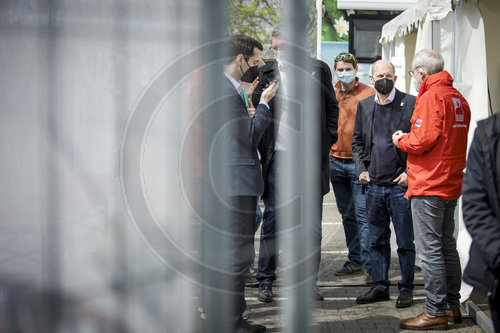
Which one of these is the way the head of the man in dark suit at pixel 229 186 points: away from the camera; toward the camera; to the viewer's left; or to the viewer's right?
to the viewer's right

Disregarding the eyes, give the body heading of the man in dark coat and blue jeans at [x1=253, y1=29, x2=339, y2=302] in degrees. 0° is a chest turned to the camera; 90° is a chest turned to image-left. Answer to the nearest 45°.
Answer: approximately 0°

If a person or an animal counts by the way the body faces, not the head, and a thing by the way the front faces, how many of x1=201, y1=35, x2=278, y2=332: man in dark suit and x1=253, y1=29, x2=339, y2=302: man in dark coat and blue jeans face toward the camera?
1

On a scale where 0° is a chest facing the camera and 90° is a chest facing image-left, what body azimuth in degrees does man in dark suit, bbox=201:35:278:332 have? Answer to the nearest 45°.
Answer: approximately 270°

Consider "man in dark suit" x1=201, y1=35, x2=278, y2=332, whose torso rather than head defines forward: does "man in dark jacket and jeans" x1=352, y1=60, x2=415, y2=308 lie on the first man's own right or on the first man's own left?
on the first man's own left

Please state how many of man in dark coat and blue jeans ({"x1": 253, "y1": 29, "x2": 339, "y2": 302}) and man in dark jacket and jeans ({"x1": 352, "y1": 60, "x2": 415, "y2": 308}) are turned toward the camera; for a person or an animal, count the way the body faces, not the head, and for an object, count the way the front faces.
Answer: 2

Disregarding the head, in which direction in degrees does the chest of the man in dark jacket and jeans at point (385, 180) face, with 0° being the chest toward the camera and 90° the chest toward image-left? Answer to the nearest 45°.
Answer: approximately 0°
